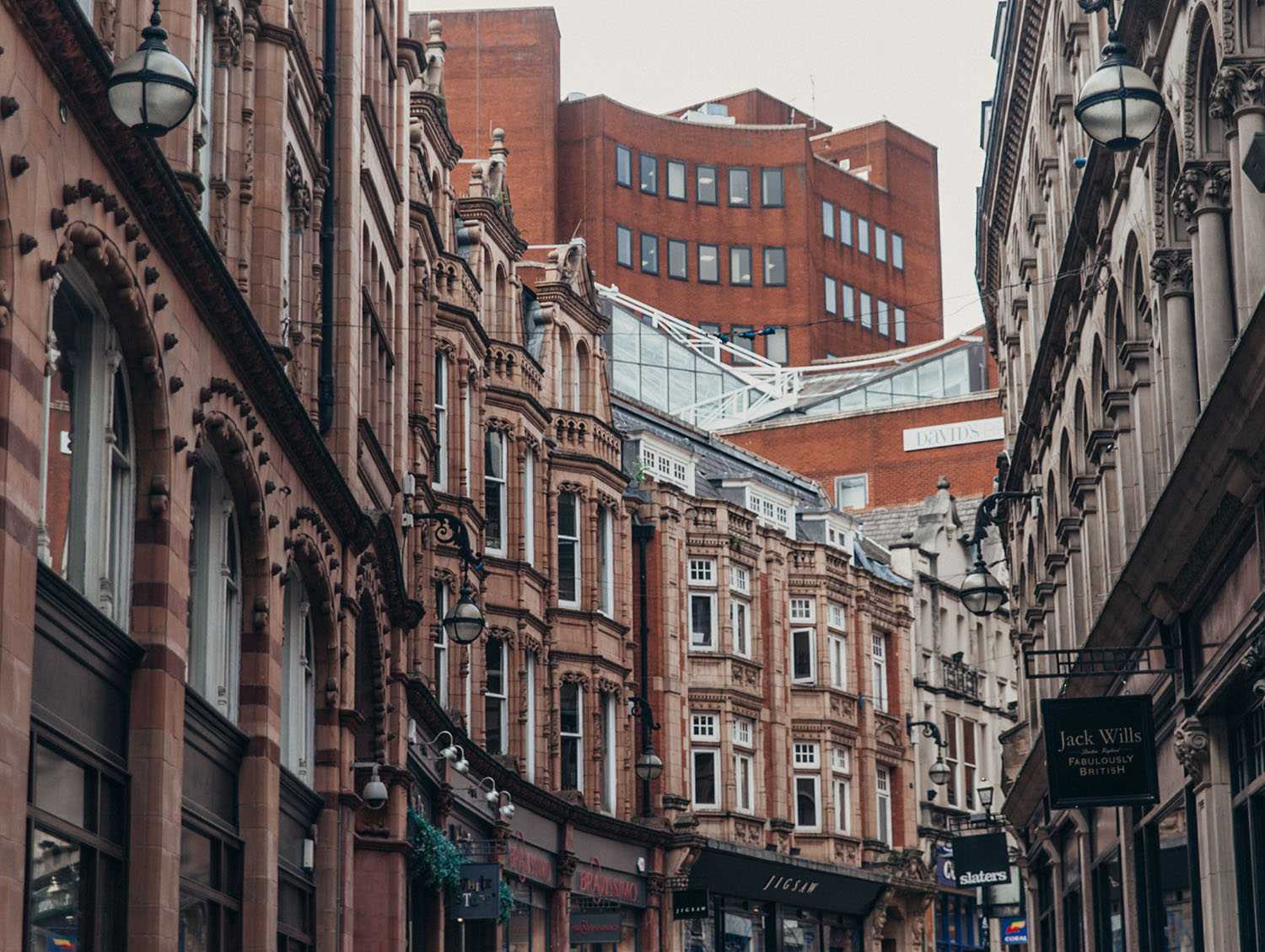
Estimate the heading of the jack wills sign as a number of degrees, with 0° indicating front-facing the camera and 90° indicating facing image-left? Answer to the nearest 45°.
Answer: approximately 0°

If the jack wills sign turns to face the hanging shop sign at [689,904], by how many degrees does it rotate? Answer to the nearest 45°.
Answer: approximately 180°

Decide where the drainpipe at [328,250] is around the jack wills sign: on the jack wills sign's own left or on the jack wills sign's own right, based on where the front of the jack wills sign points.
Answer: on the jack wills sign's own right

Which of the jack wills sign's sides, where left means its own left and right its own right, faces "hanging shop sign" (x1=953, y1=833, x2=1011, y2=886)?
back

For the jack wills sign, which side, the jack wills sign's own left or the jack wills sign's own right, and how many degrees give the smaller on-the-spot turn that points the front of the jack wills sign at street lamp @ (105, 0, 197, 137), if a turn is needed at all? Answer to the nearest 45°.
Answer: approximately 45° to the jack wills sign's own right

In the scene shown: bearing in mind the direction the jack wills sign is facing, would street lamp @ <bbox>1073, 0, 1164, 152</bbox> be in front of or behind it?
in front

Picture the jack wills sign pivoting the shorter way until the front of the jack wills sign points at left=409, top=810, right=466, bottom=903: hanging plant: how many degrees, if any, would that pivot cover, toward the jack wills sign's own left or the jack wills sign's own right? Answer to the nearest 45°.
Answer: approximately 135° to the jack wills sign's own right

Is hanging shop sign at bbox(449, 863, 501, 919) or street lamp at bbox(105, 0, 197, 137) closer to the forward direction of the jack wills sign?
the street lamp

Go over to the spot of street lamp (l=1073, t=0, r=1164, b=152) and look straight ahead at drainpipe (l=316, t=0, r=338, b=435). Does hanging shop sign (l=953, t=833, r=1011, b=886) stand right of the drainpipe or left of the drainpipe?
right

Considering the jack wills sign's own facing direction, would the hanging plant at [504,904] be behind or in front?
behind
